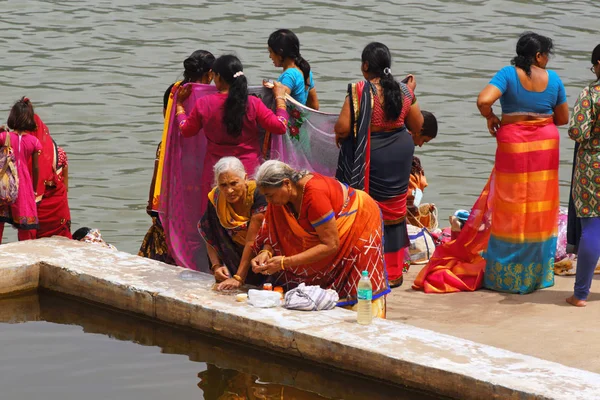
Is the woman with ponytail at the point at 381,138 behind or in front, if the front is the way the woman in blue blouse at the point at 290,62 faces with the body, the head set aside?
behind

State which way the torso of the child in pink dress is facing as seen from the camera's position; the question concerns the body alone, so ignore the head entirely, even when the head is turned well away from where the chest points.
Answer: away from the camera

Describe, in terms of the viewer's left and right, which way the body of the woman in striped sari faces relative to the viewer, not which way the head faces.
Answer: facing away from the viewer

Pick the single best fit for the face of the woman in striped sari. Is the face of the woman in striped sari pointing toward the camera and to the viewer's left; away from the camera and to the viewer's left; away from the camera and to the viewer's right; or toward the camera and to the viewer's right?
away from the camera and to the viewer's right

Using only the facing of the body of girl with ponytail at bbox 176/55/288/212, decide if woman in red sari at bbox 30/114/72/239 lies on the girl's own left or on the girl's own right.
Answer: on the girl's own left

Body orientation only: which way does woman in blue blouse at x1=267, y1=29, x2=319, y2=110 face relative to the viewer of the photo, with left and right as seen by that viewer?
facing away from the viewer and to the left of the viewer

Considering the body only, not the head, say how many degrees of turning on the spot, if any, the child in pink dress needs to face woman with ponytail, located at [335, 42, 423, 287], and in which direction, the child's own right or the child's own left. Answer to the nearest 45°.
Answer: approximately 135° to the child's own right

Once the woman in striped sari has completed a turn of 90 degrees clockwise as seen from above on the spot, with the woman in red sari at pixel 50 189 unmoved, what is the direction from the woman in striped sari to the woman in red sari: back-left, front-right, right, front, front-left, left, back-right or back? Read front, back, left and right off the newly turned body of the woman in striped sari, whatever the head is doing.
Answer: back

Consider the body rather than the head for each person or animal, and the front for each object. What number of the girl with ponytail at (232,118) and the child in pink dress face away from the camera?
2

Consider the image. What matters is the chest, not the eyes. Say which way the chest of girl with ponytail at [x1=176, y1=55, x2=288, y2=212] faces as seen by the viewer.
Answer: away from the camera

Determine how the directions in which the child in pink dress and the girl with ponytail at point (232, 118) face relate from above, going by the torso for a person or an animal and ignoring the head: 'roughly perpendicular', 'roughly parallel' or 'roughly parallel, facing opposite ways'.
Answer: roughly parallel
